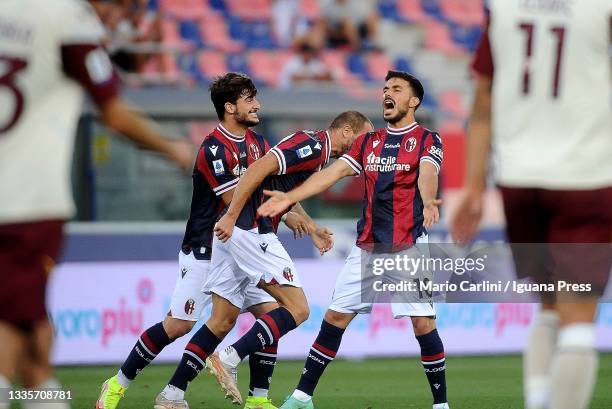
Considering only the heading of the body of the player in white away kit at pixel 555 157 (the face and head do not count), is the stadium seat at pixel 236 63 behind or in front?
in front

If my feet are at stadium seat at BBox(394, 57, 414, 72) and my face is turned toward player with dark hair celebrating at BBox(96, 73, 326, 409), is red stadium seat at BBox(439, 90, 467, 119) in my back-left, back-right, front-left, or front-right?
front-left

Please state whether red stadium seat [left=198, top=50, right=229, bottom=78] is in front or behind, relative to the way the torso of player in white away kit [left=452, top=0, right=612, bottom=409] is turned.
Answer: in front

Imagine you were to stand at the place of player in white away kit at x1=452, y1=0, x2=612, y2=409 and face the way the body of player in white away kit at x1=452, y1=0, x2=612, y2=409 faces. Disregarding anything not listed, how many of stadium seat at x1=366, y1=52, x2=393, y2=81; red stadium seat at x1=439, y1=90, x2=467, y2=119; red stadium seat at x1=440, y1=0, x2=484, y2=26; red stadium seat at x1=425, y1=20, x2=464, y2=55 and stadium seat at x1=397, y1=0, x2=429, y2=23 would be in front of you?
5

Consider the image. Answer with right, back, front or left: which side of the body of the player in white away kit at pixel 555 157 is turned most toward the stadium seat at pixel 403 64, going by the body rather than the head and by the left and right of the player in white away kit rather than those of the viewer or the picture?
front

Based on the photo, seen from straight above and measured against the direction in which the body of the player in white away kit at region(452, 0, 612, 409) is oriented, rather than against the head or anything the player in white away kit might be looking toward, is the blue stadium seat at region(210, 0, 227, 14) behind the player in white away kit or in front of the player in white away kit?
in front

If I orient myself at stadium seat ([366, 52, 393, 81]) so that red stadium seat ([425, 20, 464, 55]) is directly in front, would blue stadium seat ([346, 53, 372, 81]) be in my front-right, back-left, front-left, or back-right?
back-left

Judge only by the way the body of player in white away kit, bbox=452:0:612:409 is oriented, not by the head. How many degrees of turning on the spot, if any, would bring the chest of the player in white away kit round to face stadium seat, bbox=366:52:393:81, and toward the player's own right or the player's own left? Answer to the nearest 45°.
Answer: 0° — they already face it

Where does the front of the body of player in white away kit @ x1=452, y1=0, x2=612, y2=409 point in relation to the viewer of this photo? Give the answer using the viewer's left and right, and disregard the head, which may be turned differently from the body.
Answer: facing away from the viewer

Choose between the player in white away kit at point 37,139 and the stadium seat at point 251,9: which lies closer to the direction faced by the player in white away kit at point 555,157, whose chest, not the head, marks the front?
the stadium seat

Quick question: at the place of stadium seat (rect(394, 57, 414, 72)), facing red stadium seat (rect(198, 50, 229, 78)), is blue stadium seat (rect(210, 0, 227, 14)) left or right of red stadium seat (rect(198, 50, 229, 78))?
right

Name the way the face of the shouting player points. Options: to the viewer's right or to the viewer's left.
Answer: to the viewer's left

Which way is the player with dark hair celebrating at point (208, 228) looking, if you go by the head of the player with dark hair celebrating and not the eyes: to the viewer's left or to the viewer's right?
to the viewer's right

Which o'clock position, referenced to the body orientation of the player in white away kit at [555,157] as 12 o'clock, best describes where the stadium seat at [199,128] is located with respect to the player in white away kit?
The stadium seat is roughly at 11 o'clock from the player in white away kit.
